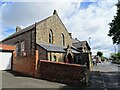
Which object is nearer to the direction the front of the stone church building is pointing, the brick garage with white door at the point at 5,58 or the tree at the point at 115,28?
the tree

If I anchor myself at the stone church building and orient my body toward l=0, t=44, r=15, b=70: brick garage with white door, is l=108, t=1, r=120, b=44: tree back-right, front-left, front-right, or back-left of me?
back-left

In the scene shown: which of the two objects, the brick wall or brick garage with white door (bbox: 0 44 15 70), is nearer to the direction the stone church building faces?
the brick wall

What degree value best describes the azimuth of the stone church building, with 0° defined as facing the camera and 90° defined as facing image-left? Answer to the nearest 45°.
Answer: approximately 315°

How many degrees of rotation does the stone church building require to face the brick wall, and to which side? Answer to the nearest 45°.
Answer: approximately 45° to its right

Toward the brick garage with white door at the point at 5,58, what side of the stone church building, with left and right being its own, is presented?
right
